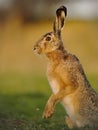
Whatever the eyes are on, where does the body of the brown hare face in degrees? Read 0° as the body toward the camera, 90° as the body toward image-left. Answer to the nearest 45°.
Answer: approximately 90°
